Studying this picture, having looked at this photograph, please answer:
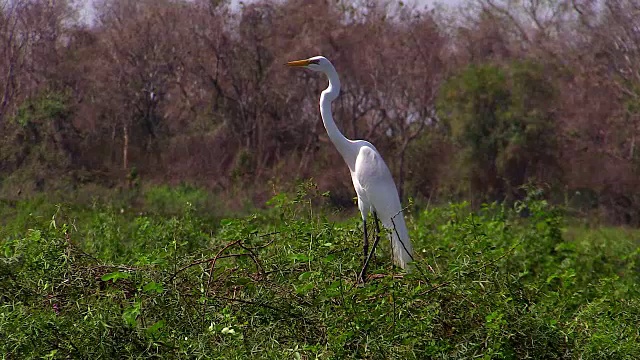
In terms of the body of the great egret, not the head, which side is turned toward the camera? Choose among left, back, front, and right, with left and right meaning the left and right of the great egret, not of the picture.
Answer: left
